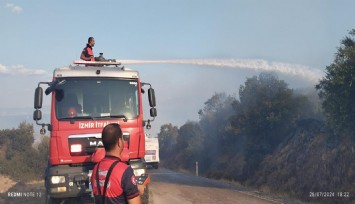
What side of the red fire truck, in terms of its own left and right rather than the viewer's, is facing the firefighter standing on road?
front

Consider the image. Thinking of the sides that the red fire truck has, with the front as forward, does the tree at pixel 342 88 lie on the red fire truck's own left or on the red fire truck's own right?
on the red fire truck's own left

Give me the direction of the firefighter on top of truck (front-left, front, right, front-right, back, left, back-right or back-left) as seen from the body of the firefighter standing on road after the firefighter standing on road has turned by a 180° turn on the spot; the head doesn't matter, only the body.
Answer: back-right

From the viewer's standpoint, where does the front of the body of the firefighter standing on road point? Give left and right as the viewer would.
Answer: facing away from the viewer and to the right of the viewer

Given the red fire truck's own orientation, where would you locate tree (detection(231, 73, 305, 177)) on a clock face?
The tree is roughly at 7 o'clock from the red fire truck.

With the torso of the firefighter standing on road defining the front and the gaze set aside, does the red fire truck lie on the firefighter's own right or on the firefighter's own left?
on the firefighter's own left

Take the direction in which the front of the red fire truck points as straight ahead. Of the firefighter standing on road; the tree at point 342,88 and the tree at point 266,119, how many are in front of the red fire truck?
1

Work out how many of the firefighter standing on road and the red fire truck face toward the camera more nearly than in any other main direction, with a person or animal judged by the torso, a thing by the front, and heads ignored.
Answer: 1

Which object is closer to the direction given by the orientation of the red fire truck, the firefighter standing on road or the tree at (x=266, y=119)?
the firefighter standing on road

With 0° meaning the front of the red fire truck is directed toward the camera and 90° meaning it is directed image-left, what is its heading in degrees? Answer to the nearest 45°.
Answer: approximately 0°
